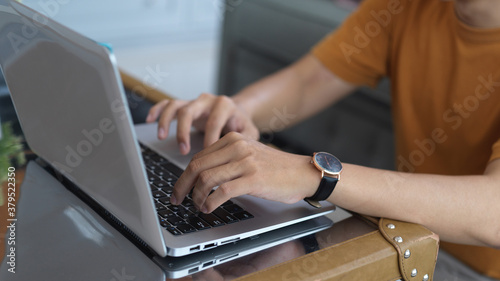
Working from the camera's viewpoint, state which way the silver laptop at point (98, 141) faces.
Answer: facing away from the viewer and to the right of the viewer
